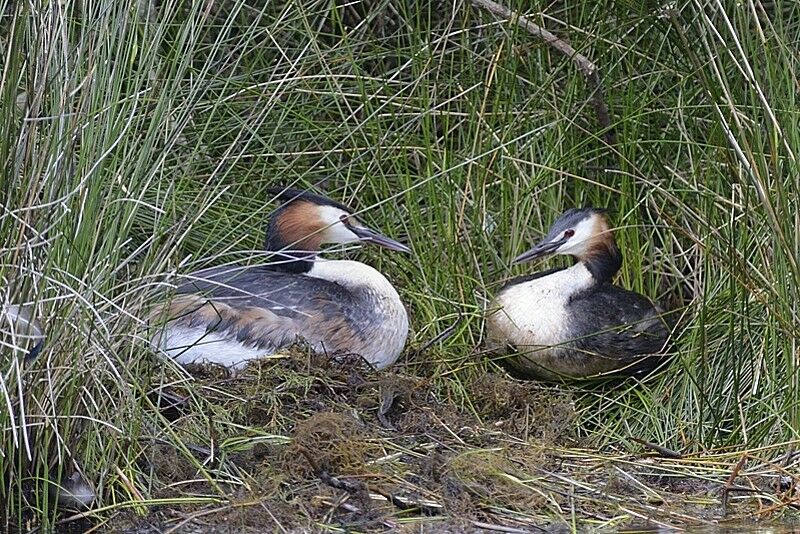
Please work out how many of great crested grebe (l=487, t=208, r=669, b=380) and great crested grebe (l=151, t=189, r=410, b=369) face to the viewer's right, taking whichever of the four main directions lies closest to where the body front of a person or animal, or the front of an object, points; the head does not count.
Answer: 1

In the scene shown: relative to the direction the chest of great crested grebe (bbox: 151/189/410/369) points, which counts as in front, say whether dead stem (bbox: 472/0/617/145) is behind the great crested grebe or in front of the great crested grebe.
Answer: in front

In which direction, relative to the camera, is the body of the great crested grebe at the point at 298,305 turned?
to the viewer's right

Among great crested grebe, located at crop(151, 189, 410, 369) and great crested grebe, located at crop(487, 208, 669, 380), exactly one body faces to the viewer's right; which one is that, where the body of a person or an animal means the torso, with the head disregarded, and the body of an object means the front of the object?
great crested grebe, located at crop(151, 189, 410, 369)

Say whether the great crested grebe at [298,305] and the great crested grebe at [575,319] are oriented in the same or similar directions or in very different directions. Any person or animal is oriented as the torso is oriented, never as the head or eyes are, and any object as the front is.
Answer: very different directions

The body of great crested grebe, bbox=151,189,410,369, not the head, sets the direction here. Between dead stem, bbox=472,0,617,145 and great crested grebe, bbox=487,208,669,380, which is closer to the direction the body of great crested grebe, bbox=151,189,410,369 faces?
the great crested grebe

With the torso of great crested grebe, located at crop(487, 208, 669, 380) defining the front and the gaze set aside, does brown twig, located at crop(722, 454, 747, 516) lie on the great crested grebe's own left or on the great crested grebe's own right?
on the great crested grebe's own left

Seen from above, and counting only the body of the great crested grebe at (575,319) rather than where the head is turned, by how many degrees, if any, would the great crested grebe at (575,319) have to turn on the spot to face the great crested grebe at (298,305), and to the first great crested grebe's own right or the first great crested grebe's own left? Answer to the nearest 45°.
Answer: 0° — it already faces it

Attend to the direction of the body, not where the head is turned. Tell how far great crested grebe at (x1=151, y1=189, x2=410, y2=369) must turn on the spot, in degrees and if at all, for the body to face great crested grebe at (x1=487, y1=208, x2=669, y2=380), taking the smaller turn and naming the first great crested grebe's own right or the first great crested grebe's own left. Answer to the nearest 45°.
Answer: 0° — it already faces it
